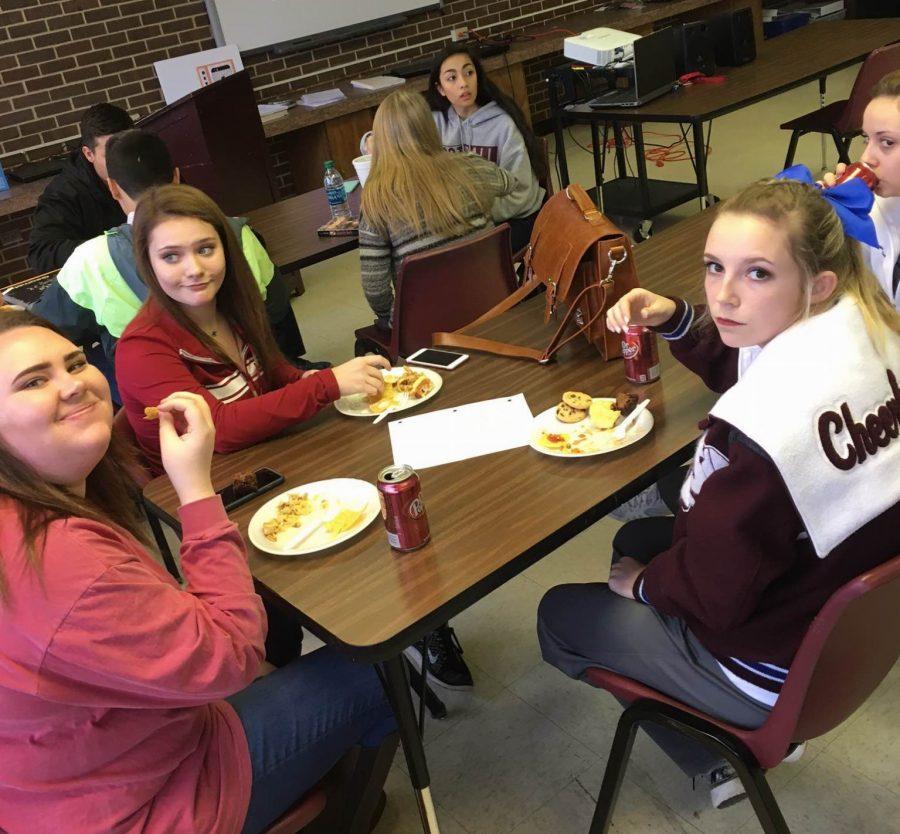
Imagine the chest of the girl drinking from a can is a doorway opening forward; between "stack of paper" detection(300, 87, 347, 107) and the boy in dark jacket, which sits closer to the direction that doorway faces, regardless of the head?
the boy in dark jacket

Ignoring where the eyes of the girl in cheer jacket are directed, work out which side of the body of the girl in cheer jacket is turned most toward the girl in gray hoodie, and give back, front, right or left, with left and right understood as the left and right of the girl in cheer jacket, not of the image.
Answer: right

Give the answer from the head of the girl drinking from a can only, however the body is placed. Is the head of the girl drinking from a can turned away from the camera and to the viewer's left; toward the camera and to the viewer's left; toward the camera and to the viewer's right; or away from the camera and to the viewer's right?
toward the camera and to the viewer's left

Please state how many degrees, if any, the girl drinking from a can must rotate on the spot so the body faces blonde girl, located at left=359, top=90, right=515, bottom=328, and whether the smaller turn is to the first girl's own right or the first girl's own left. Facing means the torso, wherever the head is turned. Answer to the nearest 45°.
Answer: approximately 45° to the first girl's own right

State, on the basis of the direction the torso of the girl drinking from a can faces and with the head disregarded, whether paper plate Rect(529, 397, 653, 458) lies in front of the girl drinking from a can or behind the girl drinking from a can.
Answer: in front

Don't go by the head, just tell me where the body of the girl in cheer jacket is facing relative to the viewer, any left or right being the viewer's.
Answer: facing to the left of the viewer

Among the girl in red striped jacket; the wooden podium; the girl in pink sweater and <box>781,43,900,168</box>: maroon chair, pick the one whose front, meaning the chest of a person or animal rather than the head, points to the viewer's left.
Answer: the maroon chair

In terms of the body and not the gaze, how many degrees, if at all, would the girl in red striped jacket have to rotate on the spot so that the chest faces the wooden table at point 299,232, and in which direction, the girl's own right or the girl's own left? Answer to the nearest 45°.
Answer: approximately 135° to the girl's own left

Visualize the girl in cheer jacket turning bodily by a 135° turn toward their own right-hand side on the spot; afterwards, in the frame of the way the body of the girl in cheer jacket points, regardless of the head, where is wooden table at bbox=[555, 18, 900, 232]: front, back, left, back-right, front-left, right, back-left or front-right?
front-left

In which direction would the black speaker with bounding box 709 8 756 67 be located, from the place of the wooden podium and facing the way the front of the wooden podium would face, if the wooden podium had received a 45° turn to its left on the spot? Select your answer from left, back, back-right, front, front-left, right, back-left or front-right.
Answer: front

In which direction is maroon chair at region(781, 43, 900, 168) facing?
to the viewer's left

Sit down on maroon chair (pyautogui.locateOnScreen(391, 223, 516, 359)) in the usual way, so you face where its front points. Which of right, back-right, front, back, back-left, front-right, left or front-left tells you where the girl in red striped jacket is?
left

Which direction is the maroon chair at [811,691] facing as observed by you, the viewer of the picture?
facing away from the viewer and to the left of the viewer

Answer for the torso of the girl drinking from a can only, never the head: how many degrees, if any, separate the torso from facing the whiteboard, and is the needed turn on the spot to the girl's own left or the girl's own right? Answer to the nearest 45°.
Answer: approximately 90° to the girl's own right

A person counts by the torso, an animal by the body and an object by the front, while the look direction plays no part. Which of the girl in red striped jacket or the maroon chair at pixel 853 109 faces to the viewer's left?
the maroon chair
